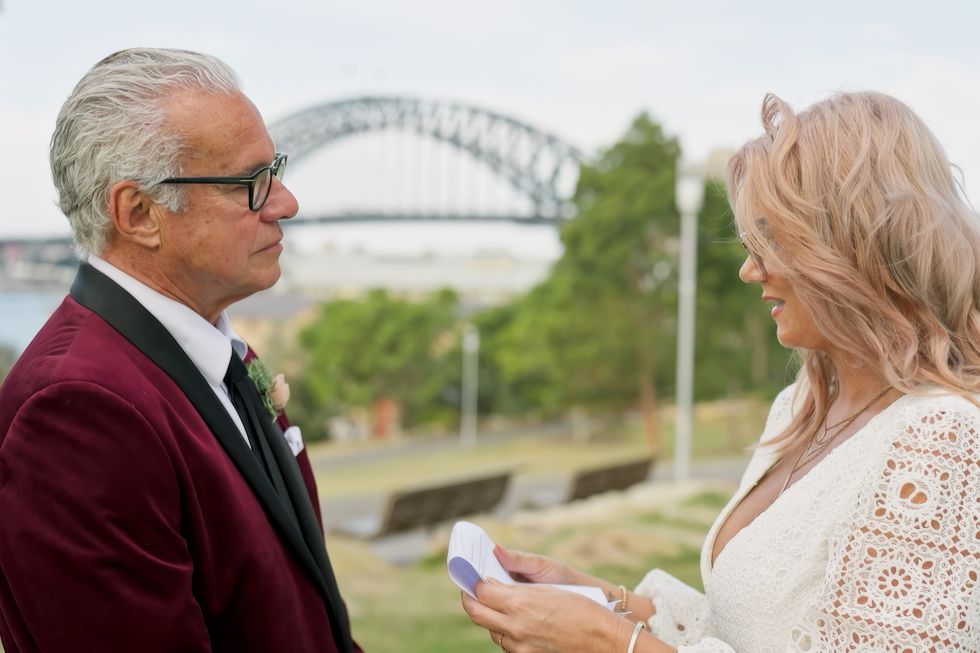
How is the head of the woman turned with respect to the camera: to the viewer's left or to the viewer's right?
to the viewer's left

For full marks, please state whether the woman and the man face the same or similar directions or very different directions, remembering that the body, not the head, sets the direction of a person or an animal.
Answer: very different directions

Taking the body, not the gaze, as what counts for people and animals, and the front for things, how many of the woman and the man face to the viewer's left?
1

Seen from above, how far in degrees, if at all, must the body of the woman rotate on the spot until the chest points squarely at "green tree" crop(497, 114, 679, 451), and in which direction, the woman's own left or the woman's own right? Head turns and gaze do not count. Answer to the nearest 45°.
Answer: approximately 90° to the woman's own right

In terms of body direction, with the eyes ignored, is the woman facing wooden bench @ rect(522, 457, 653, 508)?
no

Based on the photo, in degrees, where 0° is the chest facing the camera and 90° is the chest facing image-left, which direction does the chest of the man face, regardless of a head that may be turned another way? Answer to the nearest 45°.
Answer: approximately 270°

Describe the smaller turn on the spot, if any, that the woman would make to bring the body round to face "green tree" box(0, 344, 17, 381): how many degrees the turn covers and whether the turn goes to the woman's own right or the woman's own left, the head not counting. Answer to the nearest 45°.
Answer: approximately 45° to the woman's own right

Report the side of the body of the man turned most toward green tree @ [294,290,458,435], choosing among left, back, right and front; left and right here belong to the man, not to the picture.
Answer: left

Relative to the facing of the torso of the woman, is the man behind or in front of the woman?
in front

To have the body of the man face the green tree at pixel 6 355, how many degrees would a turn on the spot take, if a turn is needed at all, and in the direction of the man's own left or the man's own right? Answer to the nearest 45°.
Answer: approximately 90° to the man's own left

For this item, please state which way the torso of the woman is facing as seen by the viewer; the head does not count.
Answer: to the viewer's left
